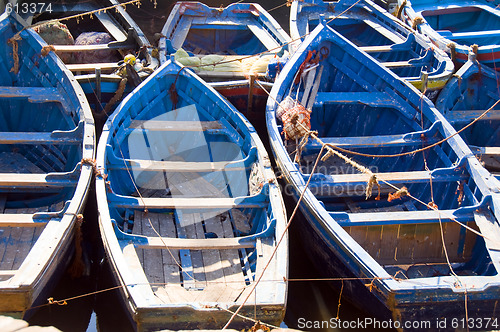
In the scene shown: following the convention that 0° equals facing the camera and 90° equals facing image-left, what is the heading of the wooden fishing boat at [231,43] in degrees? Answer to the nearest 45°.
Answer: approximately 0°

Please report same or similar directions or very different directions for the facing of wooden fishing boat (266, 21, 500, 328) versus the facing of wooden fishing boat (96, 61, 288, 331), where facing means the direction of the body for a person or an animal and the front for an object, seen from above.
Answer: same or similar directions

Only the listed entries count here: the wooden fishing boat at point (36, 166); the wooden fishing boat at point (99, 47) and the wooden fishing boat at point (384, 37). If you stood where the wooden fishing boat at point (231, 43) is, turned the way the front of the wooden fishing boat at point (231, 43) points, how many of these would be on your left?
1

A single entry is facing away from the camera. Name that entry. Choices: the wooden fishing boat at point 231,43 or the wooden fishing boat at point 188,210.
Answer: the wooden fishing boat at point 188,210

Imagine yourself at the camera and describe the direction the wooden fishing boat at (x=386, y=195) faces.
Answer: facing away from the viewer and to the left of the viewer

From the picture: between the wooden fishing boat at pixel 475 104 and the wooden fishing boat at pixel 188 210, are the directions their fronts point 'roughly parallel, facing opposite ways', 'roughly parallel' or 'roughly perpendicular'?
roughly parallel

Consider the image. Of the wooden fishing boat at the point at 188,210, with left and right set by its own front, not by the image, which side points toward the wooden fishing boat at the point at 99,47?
front

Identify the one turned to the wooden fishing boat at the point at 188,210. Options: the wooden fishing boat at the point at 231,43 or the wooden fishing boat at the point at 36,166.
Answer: the wooden fishing boat at the point at 231,43

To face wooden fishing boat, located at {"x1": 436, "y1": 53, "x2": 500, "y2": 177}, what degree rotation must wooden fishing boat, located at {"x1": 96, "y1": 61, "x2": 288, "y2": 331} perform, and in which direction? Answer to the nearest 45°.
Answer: approximately 45° to its right

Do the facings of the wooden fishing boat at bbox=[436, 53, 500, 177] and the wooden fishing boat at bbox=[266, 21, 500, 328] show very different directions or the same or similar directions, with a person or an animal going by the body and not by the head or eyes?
same or similar directions

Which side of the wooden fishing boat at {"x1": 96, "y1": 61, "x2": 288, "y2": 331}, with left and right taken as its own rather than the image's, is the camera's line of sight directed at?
back

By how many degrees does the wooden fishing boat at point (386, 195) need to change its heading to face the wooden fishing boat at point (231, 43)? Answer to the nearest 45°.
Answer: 0° — it already faces it

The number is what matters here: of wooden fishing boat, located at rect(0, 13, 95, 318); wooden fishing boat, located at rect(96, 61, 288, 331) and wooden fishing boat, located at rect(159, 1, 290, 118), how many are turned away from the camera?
2

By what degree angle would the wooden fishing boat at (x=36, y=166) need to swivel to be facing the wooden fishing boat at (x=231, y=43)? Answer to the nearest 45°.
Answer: approximately 45° to its right
